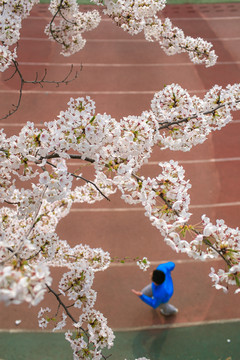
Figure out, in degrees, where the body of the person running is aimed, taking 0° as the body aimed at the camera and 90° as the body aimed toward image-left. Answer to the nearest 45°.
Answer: approximately 90°
